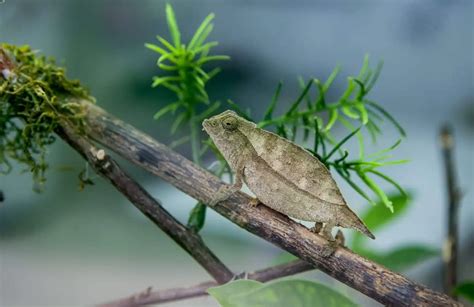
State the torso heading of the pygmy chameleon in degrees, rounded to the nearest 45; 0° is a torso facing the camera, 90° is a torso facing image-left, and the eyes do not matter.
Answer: approximately 90°
